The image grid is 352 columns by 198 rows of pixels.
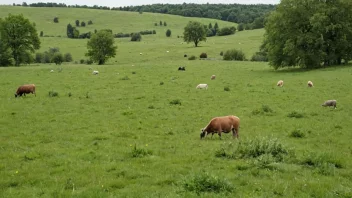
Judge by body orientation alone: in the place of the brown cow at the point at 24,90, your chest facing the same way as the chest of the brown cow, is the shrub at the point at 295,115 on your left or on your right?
on your left

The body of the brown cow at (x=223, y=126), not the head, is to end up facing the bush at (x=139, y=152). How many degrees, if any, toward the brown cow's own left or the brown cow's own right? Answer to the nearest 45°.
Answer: approximately 45° to the brown cow's own left

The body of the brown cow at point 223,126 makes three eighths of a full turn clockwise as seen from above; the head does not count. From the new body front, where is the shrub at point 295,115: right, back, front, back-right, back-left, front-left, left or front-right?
front

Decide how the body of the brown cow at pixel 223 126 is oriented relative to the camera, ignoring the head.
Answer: to the viewer's left

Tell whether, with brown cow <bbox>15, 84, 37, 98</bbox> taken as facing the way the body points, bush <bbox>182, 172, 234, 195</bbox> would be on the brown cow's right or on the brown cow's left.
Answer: on the brown cow's left

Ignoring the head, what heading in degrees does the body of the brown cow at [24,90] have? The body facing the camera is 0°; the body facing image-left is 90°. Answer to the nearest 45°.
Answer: approximately 90°

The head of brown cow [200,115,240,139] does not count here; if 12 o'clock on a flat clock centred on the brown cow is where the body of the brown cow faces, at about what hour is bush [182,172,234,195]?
The bush is roughly at 9 o'clock from the brown cow.

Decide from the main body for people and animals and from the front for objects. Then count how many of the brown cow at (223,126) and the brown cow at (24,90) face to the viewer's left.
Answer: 2

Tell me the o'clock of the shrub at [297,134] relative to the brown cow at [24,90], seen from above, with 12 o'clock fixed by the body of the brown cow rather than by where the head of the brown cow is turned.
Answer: The shrub is roughly at 8 o'clock from the brown cow.

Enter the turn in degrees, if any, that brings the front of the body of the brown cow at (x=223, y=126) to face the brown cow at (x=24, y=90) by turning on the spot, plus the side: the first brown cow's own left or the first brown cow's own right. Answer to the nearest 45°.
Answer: approximately 45° to the first brown cow's own right

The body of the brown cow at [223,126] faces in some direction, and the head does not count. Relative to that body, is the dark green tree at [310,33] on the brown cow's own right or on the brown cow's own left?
on the brown cow's own right
